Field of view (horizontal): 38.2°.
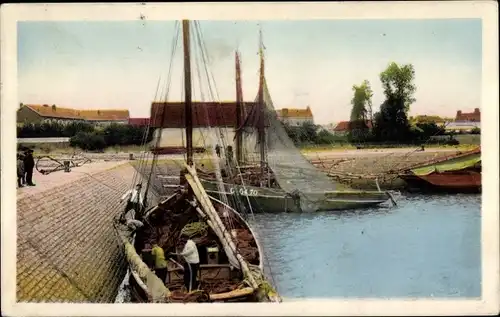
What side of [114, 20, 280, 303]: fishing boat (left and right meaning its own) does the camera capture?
back

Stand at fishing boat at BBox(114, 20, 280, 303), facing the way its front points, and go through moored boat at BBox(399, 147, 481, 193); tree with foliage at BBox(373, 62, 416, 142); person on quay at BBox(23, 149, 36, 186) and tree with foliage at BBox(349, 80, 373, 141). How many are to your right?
3

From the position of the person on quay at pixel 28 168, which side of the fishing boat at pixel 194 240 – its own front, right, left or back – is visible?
left

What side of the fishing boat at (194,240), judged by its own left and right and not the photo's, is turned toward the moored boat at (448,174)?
right
